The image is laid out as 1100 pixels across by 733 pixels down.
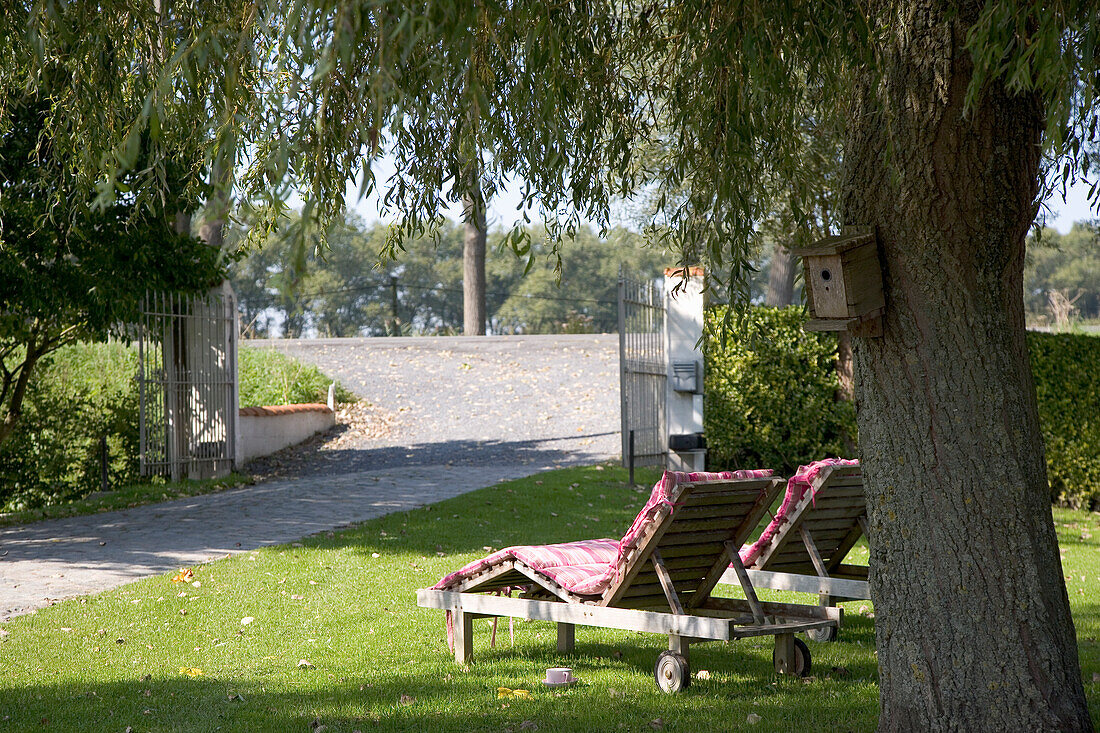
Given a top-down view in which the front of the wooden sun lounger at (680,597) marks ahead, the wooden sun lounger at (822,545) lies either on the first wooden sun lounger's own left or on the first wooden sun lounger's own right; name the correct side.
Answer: on the first wooden sun lounger's own right

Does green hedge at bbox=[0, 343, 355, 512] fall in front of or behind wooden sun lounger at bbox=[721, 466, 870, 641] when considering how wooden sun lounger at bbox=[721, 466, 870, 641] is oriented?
in front

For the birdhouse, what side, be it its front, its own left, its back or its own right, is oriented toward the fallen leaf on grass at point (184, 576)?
right

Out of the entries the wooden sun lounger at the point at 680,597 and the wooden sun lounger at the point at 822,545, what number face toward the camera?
0

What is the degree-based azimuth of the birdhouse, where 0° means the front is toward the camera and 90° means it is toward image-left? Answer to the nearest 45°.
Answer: approximately 45°

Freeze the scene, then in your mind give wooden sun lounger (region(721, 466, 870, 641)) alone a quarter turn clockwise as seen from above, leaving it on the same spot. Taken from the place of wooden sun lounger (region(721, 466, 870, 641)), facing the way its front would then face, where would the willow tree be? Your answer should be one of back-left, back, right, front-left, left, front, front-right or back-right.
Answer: back-right

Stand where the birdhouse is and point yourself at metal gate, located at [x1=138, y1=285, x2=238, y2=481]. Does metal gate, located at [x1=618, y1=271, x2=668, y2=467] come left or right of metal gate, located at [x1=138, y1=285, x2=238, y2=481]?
right

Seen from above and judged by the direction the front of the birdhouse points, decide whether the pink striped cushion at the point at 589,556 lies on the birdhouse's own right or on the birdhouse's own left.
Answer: on the birdhouse's own right

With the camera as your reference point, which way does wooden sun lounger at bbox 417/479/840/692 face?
facing away from the viewer and to the left of the viewer

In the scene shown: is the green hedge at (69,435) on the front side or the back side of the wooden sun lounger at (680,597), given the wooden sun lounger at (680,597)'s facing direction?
on the front side

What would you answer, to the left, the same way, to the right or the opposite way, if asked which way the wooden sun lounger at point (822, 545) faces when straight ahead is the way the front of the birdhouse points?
to the right

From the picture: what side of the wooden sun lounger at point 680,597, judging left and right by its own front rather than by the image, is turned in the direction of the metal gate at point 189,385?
front

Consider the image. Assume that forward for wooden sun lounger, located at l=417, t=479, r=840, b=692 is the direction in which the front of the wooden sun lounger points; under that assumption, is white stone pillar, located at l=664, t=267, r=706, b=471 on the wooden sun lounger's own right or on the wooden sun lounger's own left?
on the wooden sun lounger's own right

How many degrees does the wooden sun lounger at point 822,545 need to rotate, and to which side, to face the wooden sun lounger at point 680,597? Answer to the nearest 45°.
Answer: approximately 90° to its left

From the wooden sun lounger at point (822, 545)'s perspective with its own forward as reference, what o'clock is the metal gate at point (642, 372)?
The metal gate is roughly at 1 o'clock from the wooden sun lounger.

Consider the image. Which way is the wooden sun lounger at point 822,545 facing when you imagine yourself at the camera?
facing away from the viewer and to the left of the viewer

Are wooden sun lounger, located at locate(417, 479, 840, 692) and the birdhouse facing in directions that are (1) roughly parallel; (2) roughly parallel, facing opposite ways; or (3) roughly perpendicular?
roughly perpendicular
